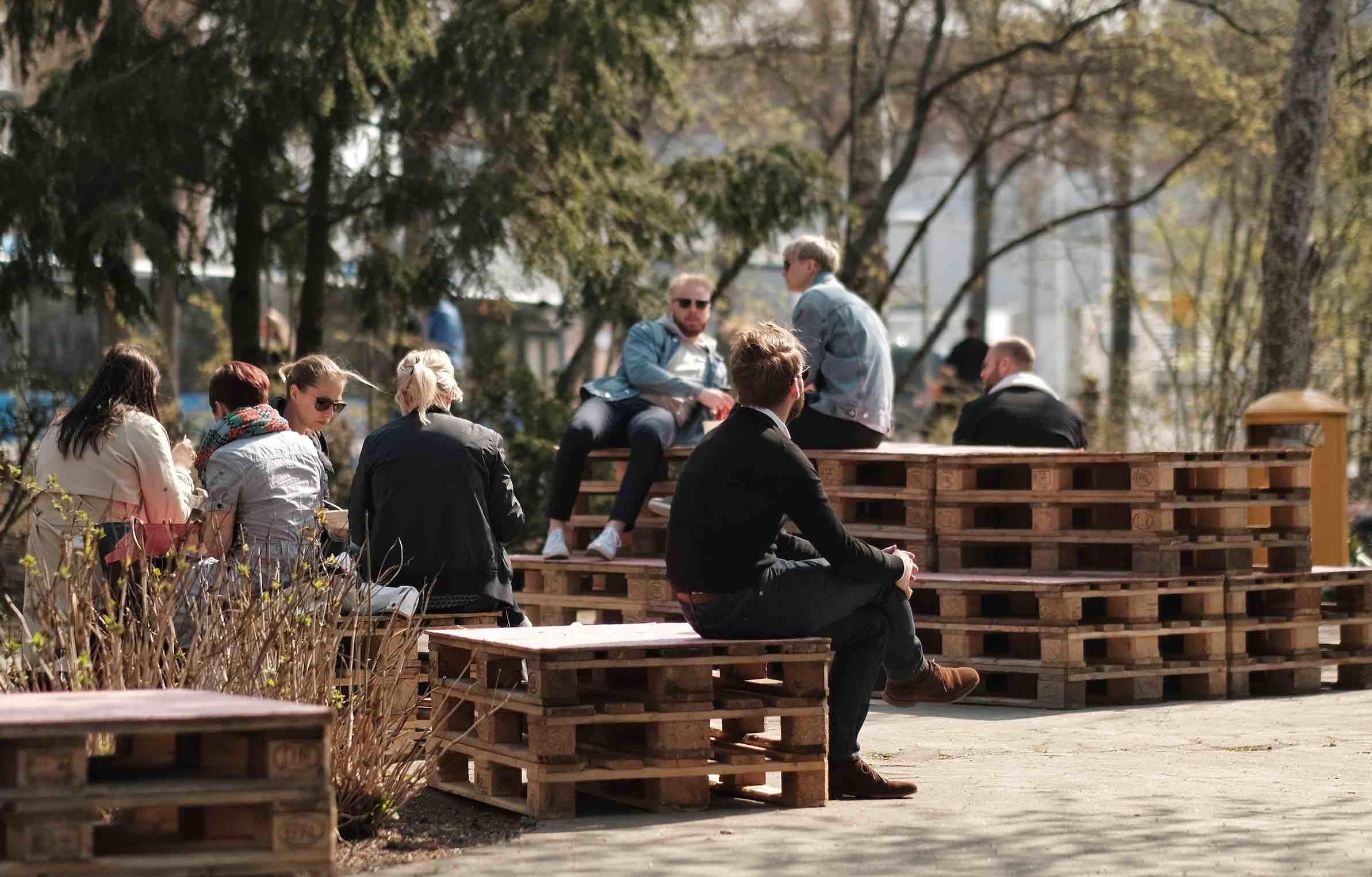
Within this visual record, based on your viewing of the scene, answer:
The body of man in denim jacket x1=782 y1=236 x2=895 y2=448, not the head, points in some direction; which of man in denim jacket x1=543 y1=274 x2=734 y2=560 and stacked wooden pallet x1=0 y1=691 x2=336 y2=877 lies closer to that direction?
the man in denim jacket

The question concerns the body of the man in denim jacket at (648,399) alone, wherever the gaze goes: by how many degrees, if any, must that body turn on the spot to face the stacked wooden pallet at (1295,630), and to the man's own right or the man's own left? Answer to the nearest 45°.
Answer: approximately 90° to the man's own left

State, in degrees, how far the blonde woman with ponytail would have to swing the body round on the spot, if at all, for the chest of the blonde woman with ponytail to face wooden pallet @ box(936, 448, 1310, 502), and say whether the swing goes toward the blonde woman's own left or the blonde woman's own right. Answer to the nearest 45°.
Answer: approximately 45° to the blonde woman's own right

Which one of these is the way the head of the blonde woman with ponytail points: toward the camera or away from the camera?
away from the camera

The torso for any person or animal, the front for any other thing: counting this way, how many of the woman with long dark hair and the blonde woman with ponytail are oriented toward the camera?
0

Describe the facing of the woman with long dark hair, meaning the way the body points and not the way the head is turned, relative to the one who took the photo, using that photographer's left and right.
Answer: facing away from the viewer and to the right of the viewer

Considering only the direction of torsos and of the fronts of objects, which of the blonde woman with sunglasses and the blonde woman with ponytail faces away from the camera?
the blonde woman with ponytail

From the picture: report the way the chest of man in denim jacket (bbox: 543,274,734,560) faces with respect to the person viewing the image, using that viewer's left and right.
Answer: facing the viewer

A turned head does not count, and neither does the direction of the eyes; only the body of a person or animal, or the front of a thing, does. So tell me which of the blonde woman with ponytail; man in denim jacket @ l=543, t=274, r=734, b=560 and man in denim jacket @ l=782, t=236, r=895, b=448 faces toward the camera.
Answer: man in denim jacket @ l=543, t=274, r=734, b=560

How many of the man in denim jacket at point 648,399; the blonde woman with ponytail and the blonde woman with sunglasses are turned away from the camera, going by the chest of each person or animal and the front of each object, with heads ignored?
1

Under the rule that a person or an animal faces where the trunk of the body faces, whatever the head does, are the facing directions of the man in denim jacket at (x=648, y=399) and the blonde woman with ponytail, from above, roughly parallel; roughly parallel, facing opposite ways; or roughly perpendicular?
roughly parallel, facing opposite ways

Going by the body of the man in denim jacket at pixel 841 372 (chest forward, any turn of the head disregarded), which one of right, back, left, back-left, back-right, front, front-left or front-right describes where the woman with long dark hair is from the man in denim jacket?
left

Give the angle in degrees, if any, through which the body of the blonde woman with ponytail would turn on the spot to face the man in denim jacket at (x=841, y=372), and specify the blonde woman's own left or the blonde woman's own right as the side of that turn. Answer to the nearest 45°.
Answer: approximately 45° to the blonde woman's own right

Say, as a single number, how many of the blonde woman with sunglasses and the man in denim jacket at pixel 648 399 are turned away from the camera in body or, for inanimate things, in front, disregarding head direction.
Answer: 0

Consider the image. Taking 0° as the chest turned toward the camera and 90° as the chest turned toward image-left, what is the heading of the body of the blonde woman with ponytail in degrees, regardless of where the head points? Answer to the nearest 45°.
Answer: approximately 180°

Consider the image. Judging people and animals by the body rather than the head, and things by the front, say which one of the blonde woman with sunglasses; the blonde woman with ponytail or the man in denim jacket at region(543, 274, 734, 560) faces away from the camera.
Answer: the blonde woman with ponytail

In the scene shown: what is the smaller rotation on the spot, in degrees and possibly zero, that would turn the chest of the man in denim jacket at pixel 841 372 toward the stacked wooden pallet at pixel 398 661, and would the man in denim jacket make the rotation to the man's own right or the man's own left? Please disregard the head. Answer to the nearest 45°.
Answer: approximately 90° to the man's own left

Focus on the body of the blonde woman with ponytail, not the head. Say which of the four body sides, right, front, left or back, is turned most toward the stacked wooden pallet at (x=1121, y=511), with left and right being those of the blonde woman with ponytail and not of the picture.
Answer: right
